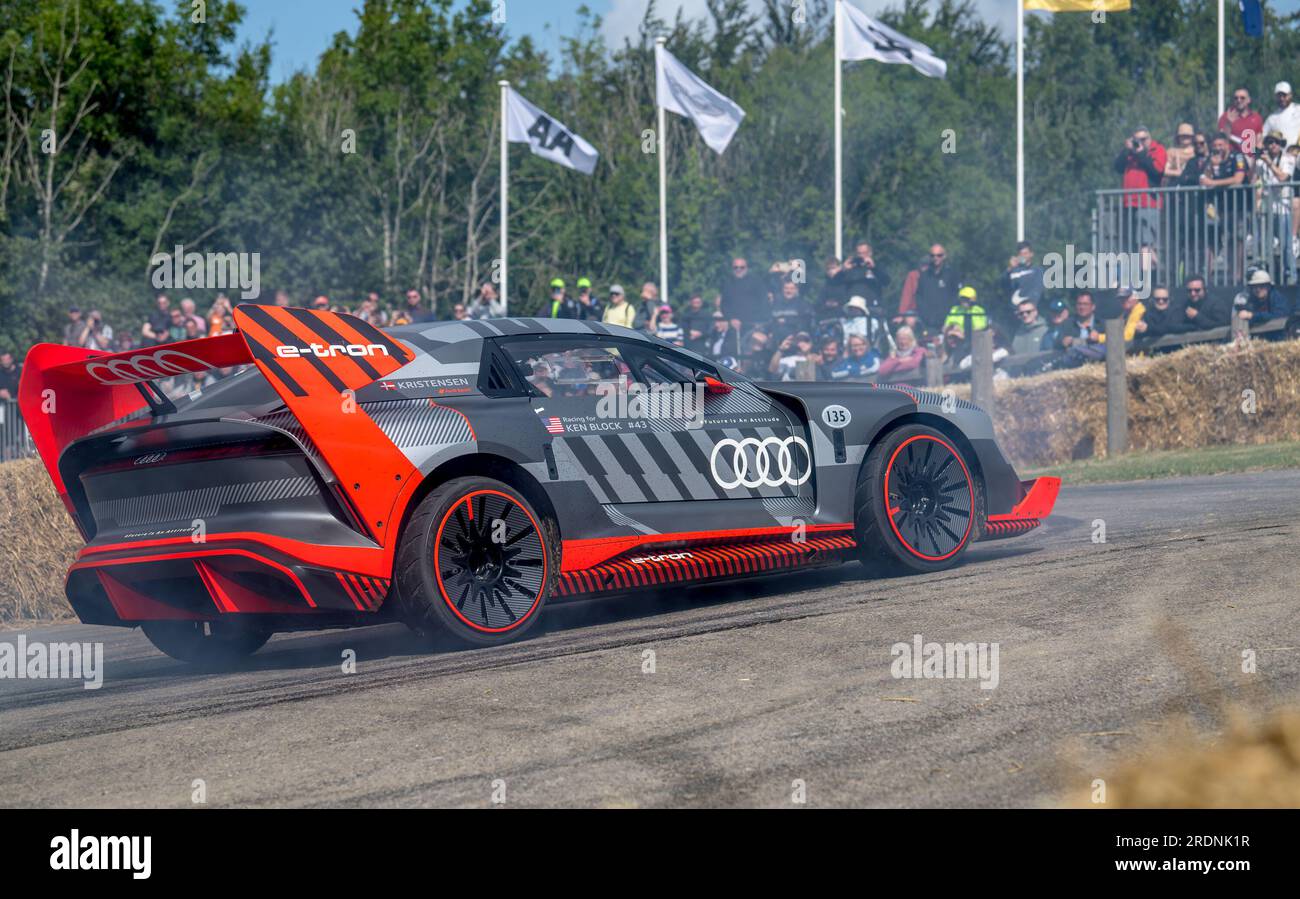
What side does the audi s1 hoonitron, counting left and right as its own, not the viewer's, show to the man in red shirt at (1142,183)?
front

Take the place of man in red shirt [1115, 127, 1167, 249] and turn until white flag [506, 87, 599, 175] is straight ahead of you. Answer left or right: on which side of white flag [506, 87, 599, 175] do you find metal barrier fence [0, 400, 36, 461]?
left

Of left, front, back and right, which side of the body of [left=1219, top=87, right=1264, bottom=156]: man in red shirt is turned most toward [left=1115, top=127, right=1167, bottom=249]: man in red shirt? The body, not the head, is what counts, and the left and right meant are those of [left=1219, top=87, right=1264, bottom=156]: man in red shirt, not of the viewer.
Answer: right

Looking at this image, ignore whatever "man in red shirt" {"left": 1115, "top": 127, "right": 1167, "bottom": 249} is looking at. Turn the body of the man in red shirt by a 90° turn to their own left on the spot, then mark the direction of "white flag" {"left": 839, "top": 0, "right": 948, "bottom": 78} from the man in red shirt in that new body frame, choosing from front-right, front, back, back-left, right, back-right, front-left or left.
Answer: back

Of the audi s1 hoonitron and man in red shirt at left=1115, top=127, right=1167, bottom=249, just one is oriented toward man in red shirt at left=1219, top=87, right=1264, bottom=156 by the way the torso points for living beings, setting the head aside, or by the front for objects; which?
the audi s1 hoonitron

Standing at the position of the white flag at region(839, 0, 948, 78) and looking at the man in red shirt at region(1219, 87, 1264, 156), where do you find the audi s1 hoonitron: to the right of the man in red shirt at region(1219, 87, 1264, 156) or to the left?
right

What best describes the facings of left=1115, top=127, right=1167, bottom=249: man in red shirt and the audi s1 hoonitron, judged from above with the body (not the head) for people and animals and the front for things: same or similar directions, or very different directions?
very different directions

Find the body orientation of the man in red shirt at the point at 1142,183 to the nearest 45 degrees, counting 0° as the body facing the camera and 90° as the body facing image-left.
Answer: approximately 45°

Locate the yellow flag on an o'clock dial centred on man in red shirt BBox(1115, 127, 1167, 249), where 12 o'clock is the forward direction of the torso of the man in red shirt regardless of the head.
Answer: The yellow flag is roughly at 4 o'clock from the man in red shirt.

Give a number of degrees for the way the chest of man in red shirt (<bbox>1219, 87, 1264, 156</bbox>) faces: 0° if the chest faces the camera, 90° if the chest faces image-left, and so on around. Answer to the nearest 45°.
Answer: approximately 0°

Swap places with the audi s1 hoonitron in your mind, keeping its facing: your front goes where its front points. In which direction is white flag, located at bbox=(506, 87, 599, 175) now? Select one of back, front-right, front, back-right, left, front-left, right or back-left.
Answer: front-left

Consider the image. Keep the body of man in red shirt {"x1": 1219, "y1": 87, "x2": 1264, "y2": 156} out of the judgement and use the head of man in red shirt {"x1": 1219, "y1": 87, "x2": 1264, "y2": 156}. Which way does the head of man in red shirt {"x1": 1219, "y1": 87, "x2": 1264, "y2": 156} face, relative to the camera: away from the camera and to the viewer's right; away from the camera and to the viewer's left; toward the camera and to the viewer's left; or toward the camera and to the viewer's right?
toward the camera and to the viewer's left

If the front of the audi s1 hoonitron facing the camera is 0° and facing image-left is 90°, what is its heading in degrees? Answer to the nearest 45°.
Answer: approximately 225°

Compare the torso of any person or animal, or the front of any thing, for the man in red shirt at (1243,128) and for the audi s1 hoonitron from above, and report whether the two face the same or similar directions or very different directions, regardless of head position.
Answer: very different directions

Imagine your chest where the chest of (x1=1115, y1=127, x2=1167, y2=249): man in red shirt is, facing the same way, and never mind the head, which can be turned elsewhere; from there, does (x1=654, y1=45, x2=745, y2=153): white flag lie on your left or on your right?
on your right

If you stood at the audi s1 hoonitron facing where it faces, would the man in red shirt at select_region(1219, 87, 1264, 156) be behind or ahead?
ahead

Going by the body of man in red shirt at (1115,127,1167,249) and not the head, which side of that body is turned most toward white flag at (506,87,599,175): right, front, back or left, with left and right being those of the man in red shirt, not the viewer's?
right

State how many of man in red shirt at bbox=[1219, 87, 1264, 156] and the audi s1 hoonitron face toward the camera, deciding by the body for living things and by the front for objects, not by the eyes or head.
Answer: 1
